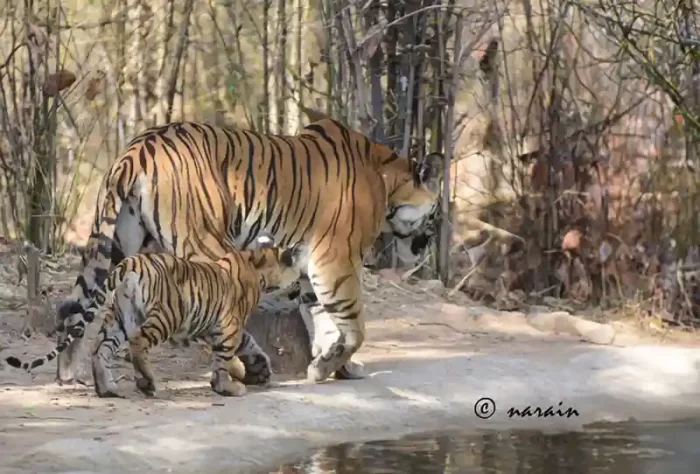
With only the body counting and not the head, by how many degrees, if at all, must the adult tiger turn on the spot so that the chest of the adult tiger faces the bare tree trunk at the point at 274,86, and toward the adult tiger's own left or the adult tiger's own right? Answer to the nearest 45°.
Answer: approximately 90° to the adult tiger's own left

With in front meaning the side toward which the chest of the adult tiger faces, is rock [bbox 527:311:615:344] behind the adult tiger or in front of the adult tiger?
in front

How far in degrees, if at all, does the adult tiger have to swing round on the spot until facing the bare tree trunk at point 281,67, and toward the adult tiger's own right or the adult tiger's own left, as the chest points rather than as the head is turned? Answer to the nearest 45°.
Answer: approximately 90° to the adult tiger's own left

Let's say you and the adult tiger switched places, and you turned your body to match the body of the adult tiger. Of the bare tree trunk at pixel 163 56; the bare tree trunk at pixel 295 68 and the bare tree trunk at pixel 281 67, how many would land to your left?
3

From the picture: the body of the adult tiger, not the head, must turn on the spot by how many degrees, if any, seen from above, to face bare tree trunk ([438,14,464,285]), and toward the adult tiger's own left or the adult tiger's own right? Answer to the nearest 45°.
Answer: approximately 45° to the adult tiger's own left

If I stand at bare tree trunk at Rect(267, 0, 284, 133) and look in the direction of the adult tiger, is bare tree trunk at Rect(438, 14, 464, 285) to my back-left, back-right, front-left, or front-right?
front-left

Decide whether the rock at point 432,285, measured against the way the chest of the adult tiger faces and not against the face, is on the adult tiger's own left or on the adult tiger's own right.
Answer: on the adult tiger's own left

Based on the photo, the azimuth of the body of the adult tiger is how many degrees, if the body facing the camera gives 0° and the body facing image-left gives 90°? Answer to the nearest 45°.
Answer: approximately 270°

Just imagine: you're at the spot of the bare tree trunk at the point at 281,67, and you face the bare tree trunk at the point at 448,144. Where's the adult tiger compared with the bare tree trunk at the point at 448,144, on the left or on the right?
right
